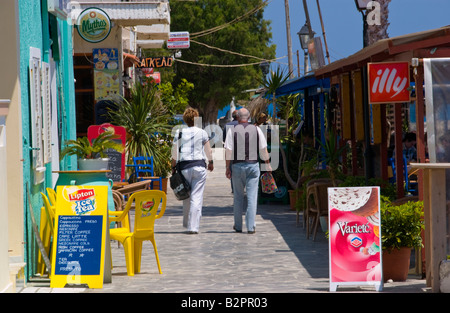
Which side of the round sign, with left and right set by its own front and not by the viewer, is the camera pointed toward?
front

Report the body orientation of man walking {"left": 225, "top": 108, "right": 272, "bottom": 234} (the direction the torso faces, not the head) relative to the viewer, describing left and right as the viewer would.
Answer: facing away from the viewer

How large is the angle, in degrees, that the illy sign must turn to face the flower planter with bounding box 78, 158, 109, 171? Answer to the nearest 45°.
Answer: approximately 90° to its right

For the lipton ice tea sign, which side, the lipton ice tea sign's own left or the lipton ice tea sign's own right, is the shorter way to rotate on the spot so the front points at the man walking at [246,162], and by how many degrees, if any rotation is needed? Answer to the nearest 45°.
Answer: approximately 135° to the lipton ice tea sign's own left

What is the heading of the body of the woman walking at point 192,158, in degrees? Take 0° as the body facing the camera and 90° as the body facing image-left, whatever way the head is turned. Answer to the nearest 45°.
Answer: approximately 180°

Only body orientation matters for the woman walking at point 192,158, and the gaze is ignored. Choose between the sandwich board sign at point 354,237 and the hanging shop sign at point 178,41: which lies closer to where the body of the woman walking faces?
the hanging shop sign

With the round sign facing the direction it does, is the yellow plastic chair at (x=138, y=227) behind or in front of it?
in front

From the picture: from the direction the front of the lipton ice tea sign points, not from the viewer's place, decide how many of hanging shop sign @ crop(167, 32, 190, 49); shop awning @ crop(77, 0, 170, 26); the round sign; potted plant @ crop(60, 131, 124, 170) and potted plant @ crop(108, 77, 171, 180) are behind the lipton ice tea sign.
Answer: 5

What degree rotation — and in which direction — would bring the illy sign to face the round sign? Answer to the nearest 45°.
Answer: approximately 135° to its right

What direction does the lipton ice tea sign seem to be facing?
toward the camera

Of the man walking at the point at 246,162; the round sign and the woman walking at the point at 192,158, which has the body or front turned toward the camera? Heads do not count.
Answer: the round sign

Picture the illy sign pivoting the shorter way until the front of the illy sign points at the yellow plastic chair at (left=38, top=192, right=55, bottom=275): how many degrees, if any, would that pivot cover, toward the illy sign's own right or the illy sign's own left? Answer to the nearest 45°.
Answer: approximately 90° to the illy sign's own right

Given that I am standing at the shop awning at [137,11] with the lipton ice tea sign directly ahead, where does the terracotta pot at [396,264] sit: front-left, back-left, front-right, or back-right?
front-left
